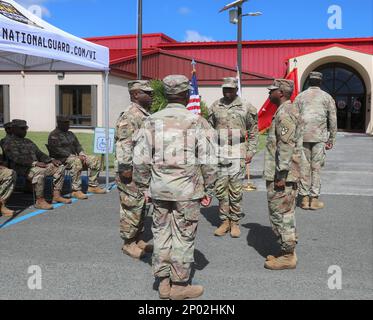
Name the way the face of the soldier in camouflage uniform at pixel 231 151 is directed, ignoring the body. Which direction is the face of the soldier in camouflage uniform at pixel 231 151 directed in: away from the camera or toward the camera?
toward the camera

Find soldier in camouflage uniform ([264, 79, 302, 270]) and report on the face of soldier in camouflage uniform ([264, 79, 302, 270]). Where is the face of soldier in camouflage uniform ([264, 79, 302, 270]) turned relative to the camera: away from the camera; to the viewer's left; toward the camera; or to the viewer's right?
to the viewer's left

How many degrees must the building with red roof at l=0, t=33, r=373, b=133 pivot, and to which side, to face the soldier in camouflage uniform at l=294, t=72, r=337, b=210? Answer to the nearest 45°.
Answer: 0° — it already faces them

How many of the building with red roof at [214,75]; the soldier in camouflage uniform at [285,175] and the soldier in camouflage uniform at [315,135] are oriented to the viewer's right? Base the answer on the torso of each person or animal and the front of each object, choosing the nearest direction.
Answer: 0

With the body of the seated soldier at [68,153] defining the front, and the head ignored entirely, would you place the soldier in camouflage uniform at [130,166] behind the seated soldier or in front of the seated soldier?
in front

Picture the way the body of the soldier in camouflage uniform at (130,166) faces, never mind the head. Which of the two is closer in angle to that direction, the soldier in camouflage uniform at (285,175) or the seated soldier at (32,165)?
the soldier in camouflage uniform

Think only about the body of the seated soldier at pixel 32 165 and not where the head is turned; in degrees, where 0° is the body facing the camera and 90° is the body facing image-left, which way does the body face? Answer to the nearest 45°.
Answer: approximately 315°

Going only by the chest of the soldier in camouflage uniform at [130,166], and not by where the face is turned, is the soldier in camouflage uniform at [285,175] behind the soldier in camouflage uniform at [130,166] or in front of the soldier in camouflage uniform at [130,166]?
in front

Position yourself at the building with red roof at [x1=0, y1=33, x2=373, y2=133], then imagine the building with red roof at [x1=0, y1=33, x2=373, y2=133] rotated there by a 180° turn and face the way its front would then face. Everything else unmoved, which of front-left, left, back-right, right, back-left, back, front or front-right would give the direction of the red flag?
back

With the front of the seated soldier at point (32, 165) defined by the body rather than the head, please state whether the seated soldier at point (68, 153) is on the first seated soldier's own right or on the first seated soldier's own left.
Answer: on the first seated soldier's own left

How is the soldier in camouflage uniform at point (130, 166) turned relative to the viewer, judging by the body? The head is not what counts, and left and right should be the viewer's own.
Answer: facing to the right of the viewer

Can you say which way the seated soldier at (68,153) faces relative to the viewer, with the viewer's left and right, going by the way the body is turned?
facing the viewer and to the right of the viewer

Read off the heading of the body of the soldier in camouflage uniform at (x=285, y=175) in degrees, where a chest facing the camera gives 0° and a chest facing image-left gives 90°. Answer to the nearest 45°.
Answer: approximately 90°

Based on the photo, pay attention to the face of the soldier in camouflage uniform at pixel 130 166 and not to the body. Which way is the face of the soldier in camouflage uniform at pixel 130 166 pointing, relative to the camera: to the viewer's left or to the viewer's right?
to the viewer's right

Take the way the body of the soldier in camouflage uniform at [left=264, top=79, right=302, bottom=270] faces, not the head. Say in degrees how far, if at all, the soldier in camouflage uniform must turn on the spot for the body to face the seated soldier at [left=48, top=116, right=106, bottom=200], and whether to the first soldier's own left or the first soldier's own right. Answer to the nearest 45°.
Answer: approximately 45° to the first soldier's own right

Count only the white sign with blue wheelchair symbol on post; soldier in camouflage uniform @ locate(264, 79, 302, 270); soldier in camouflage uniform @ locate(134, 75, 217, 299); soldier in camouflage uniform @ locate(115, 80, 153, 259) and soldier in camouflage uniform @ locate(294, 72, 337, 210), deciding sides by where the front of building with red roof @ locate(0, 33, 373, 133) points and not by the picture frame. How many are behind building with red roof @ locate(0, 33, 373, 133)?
0

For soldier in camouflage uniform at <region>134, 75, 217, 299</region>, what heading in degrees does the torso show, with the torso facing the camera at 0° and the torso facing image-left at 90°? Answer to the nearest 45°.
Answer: approximately 225°

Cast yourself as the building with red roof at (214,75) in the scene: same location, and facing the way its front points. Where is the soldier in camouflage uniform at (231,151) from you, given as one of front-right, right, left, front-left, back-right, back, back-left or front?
front

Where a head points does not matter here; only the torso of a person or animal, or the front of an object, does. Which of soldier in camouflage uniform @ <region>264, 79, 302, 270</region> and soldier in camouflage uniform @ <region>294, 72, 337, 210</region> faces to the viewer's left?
soldier in camouflage uniform @ <region>264, 79, 302, 270</region>

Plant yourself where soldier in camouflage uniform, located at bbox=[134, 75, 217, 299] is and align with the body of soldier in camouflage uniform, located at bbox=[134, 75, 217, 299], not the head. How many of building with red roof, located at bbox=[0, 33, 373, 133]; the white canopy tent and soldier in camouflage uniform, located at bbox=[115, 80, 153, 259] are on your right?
0
